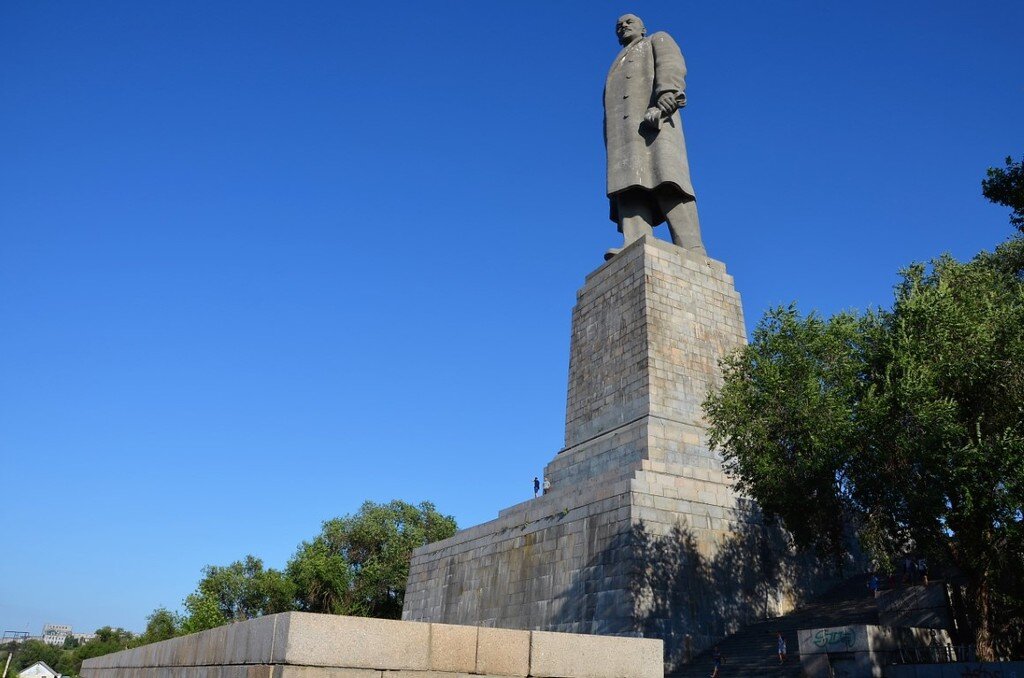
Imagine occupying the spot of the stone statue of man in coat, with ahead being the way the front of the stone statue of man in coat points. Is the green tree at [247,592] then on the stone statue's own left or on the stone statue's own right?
on the stone statue's own right

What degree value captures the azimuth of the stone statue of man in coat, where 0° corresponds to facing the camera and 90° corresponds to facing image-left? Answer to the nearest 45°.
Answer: approximately 45°

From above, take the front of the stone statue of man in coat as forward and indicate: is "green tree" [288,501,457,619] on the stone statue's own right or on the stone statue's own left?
on the stone statue's own right

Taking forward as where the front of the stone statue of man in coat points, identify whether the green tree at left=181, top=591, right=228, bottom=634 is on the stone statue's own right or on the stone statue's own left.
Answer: on the stone statue's own right
